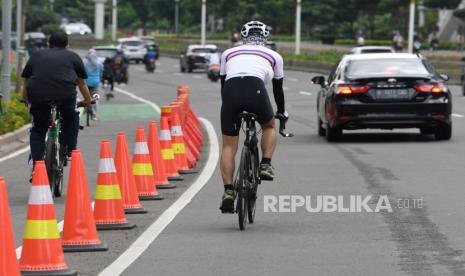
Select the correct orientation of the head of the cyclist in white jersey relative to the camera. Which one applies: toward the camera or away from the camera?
away from the camera

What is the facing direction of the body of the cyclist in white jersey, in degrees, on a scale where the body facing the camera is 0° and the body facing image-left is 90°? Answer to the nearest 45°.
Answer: approximately 180°

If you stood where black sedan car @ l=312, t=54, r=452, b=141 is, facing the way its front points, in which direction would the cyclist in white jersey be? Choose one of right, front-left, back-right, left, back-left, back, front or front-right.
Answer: back

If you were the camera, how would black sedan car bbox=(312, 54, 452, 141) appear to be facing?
facing away from the viewer

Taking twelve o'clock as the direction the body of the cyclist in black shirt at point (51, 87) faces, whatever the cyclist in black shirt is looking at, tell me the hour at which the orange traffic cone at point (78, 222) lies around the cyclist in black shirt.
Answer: The orange traffic cone is roughly at 6 o'clock from the cyclist in black shirt.

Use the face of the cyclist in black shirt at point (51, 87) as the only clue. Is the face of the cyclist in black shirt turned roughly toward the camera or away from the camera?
away from the camera

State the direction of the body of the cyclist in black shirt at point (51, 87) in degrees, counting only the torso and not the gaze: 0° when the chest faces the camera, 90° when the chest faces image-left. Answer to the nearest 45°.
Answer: approximately 180°

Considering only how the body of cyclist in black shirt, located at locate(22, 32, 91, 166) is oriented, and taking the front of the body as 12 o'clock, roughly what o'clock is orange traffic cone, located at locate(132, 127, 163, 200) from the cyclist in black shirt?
The orange traffic cone is roughly at 4 o'clock from the cyclist in black shirt.

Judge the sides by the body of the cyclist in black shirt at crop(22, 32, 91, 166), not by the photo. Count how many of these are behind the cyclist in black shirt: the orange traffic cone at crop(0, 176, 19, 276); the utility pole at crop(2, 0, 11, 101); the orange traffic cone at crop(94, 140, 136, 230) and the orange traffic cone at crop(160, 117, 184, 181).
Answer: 2

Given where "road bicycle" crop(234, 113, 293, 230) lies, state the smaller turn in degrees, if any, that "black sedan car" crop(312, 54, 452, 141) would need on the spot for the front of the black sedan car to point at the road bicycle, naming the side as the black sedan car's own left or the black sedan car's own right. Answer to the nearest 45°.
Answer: approximately 180°
